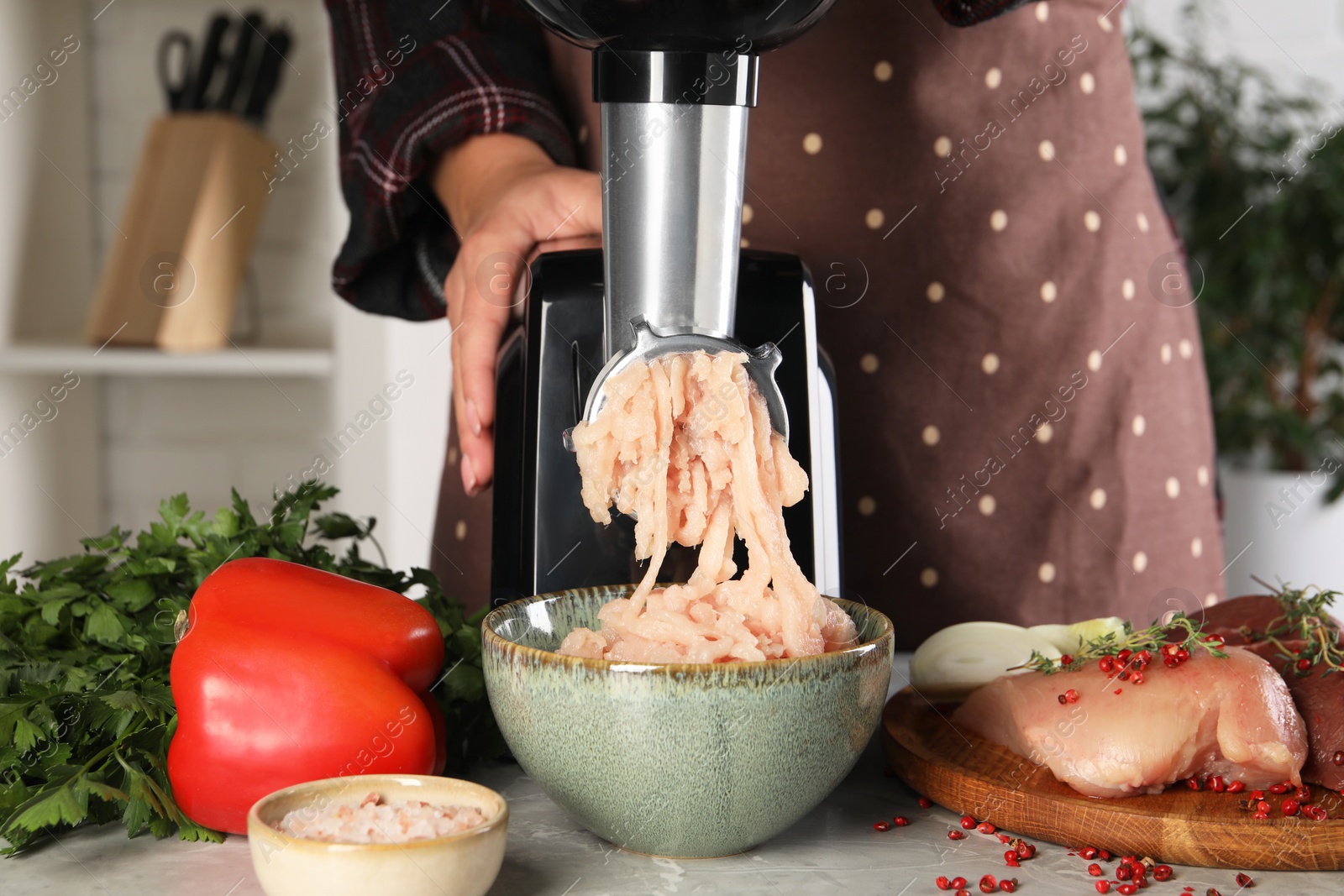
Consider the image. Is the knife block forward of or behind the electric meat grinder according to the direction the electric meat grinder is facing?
behind

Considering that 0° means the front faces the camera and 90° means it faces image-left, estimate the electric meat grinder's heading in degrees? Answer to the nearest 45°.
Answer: approximately 0°
